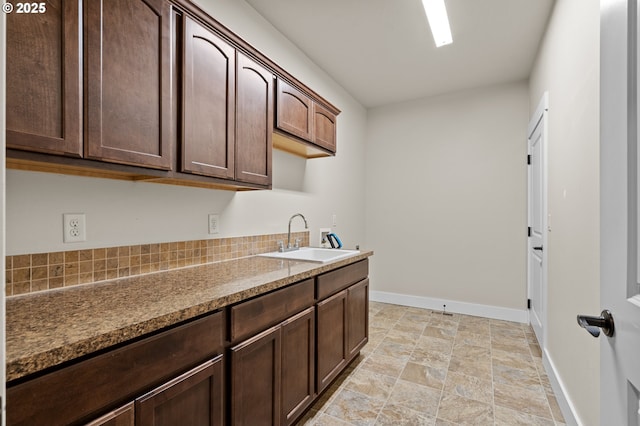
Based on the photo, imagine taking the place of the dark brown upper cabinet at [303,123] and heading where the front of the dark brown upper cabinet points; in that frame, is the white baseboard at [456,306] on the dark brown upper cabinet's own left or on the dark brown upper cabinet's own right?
on the dark brown upper cabinet's own left

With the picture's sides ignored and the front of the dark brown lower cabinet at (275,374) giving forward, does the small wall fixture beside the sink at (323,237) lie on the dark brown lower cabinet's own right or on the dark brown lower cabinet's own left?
on the dark brown lower cabinet's own left

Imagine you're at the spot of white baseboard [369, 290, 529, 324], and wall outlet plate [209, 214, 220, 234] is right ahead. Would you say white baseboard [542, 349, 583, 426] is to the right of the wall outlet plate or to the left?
left

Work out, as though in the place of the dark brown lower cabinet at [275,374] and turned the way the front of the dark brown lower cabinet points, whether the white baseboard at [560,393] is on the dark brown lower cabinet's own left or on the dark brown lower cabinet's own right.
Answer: on the dark brown lower cabinet's own left

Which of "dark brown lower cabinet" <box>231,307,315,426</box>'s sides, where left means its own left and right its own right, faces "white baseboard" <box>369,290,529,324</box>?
left

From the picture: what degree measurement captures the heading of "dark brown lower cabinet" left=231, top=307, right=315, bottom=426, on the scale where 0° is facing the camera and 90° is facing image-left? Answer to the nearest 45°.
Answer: approximately 315°
